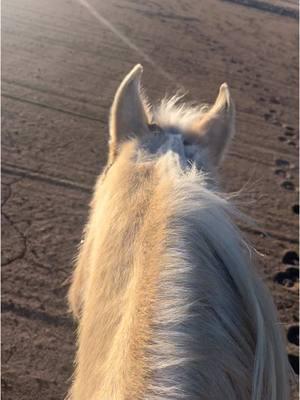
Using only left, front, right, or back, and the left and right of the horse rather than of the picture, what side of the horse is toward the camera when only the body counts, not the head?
back
